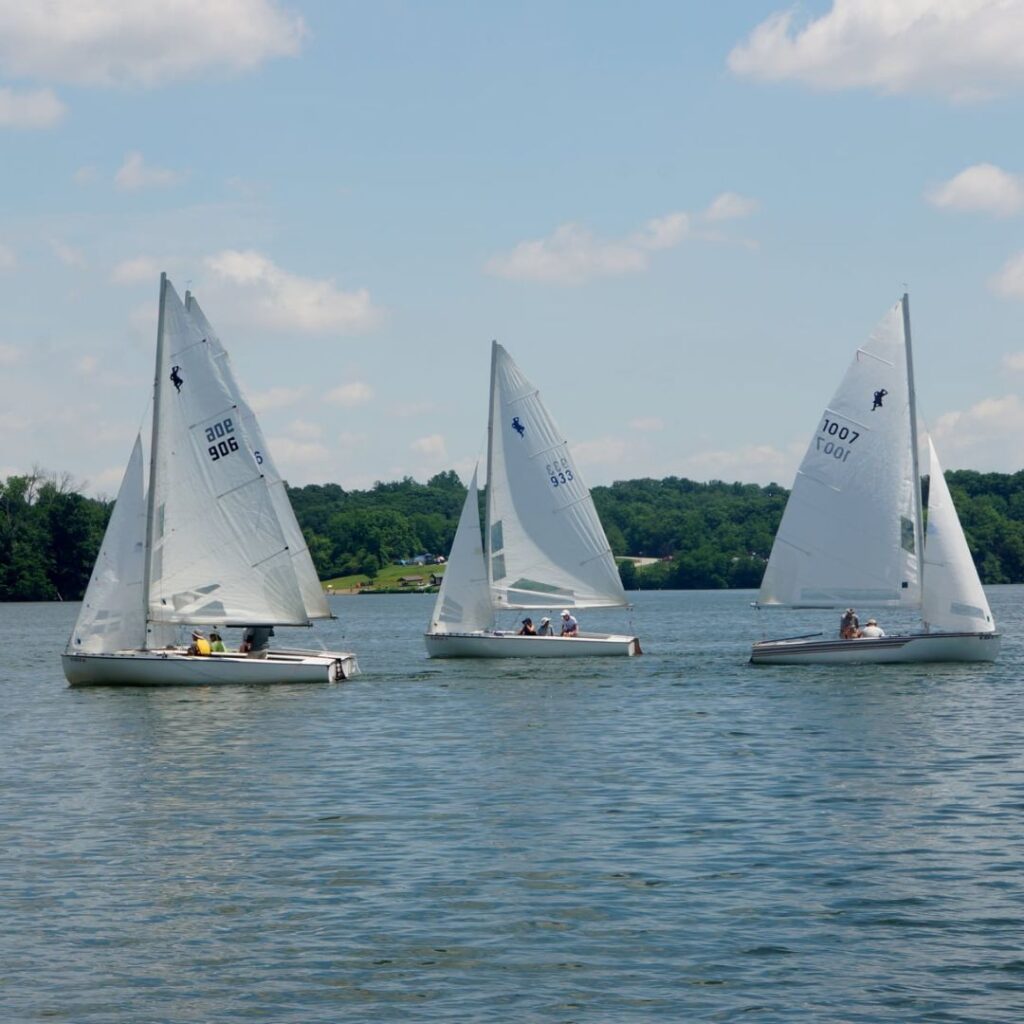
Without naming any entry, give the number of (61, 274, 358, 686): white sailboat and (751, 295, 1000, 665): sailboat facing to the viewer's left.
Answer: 1

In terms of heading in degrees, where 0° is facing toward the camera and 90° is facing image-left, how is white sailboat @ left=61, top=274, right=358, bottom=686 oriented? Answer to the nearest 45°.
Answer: approximately 90°

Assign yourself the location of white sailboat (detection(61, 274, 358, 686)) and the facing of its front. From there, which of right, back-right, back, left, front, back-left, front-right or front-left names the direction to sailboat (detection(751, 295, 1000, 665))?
back

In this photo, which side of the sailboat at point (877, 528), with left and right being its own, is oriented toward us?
right

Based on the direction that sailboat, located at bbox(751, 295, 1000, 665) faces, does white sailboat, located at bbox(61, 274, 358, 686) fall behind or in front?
behind

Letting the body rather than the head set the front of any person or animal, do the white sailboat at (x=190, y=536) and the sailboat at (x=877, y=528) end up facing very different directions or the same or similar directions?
very different directions

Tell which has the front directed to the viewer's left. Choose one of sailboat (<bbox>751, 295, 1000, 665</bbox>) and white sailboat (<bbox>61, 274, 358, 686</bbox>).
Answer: the white sailboat

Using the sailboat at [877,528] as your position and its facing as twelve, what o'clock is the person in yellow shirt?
The person in yellow shirt is roughly at 5 o'clock from the sailboat.
